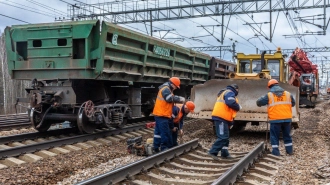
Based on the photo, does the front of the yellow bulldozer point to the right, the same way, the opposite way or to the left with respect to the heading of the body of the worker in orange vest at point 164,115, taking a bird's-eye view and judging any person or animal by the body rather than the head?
to the right

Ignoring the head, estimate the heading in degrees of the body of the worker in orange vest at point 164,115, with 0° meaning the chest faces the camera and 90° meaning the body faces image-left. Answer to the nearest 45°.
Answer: approximately 270°
